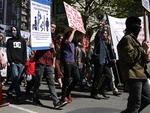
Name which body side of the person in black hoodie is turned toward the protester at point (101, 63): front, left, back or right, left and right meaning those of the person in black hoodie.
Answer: left

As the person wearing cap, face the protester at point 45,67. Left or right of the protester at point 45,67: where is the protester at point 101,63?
right

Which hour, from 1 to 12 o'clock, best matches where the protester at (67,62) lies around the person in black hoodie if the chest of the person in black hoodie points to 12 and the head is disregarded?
The protester is roughly at 10 o'clock from the person in black hoodie.

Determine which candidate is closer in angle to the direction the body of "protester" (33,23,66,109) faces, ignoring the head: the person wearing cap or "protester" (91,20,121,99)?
the person wearing cap
